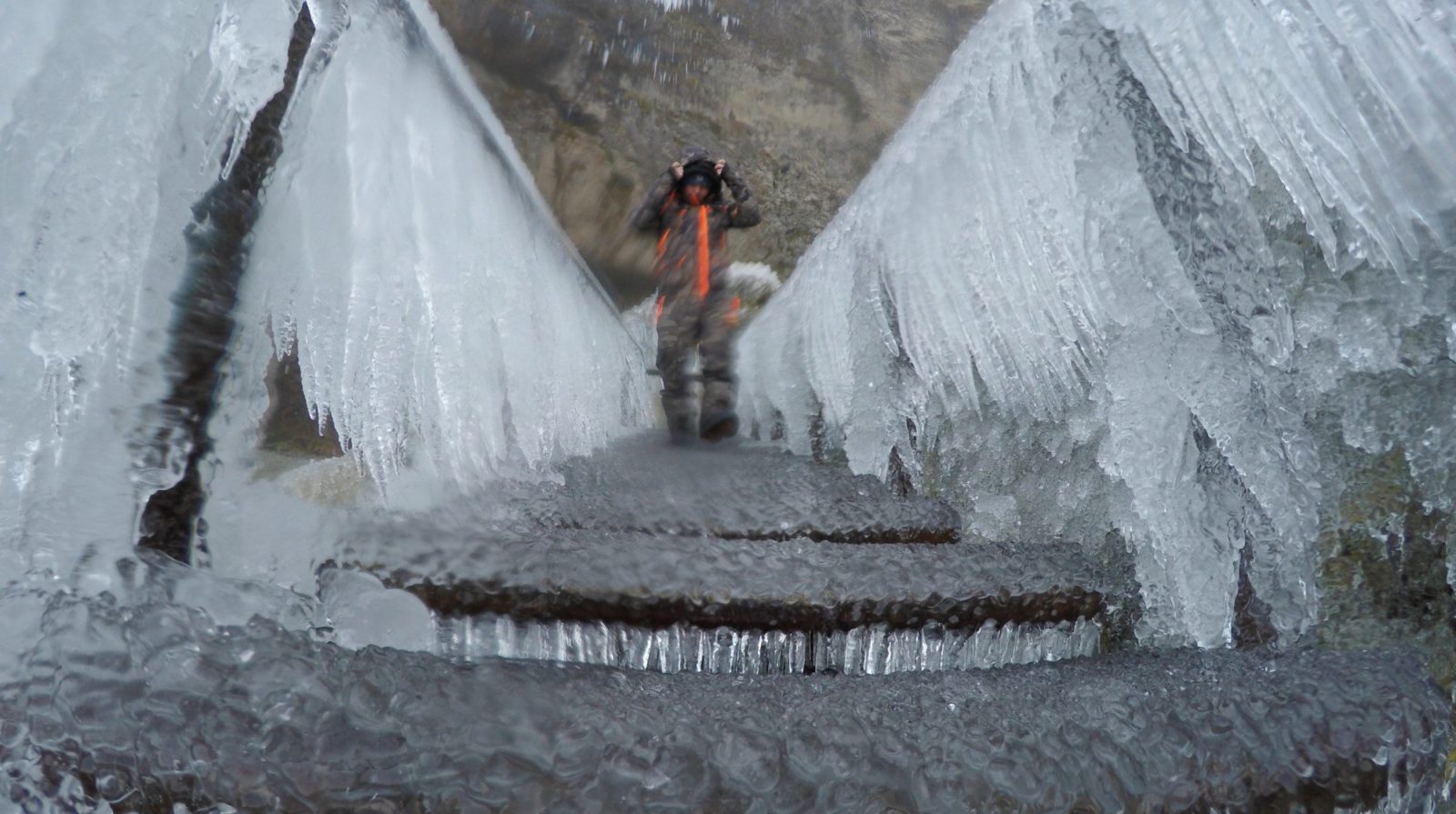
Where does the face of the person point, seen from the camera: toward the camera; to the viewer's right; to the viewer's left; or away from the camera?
toward the camera

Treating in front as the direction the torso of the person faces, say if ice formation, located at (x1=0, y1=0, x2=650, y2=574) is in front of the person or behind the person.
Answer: in front

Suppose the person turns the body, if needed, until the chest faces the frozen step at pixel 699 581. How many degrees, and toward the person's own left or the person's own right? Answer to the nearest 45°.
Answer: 0° — they already face it

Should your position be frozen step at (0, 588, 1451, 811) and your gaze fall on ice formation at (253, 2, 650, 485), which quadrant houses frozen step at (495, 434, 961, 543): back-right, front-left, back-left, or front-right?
front-right

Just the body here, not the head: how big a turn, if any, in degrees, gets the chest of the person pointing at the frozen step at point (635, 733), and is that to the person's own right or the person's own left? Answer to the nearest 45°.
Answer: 0° — they already face it

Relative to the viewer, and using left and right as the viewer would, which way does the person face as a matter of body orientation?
facing the viewer

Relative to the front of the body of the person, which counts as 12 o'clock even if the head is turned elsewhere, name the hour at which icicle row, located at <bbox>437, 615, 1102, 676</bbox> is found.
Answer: The icicle row is roughly at 12 o'clock from the person.

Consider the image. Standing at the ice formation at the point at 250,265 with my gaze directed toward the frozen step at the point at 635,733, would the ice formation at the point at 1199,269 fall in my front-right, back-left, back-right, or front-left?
front-left

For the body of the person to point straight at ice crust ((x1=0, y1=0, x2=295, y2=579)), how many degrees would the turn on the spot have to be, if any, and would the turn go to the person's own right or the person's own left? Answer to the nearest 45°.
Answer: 0° — they already face it

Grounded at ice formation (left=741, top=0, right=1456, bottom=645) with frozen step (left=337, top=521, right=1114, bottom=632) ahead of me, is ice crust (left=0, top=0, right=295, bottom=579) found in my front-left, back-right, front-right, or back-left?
front-left

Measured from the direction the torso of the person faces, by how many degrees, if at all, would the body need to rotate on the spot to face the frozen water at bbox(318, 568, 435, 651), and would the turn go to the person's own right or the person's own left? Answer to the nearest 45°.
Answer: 0° — they already face it

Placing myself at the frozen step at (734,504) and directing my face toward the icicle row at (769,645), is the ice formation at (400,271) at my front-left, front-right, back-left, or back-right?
front-right

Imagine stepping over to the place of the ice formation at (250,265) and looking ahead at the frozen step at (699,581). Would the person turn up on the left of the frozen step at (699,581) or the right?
left

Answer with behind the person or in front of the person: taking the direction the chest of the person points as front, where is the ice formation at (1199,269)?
in front

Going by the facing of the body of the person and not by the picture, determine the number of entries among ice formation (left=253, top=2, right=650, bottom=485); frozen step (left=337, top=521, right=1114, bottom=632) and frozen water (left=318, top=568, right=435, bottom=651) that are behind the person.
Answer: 0
